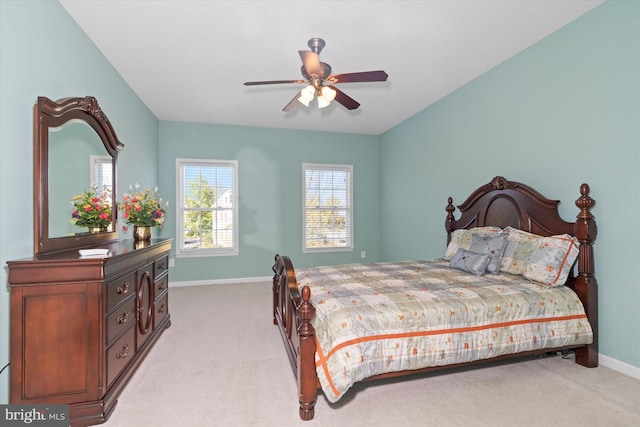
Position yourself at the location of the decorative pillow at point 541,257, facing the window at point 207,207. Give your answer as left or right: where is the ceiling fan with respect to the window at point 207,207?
left

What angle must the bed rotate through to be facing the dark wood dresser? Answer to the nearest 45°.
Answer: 0° — it already faces it

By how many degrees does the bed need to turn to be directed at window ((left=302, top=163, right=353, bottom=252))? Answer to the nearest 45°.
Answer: approximately 90° to its right

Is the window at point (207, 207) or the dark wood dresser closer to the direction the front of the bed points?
the dark wood dresser

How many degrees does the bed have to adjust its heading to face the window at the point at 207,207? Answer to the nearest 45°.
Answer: approximately 90° to its right

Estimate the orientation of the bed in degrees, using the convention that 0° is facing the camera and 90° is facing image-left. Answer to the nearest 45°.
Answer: approximately 45°
